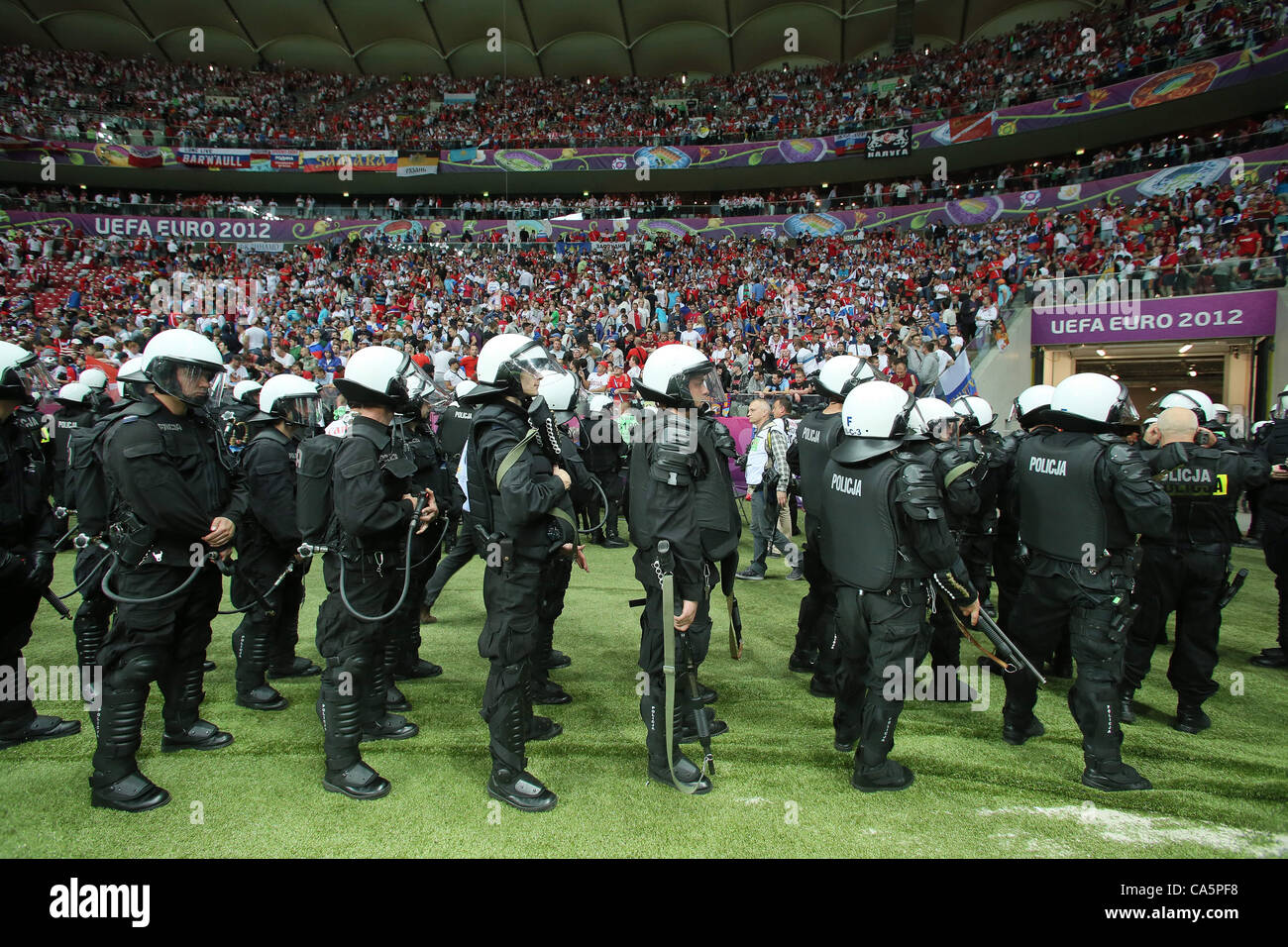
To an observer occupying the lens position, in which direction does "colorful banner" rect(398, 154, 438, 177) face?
facing the viewer

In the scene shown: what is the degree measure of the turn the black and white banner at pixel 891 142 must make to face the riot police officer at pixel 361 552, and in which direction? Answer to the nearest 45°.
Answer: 0° — it already faces them

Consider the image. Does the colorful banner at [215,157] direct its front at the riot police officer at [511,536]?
yes

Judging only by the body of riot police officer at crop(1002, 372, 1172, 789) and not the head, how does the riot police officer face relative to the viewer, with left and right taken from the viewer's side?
facing away from the viewer and to the right of the viewer

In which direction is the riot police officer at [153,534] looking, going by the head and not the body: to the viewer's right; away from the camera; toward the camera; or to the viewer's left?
to the viewer's right
